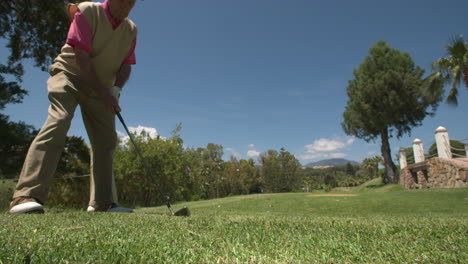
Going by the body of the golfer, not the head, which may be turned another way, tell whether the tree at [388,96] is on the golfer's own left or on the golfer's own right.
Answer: on the golfer's own left

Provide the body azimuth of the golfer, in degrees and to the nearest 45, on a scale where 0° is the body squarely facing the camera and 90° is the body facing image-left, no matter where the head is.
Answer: approximately 315°

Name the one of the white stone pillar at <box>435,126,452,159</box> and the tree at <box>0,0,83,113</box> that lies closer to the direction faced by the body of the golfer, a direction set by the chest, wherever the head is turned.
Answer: the white stone pillar

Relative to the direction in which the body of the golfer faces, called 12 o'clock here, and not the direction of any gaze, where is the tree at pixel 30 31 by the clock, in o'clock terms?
The tree is roughly at 7 o'clock from the golfer.

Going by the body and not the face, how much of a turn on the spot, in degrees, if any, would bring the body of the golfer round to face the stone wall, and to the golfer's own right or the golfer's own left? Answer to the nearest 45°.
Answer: approximately 45° to the golfer's own left
